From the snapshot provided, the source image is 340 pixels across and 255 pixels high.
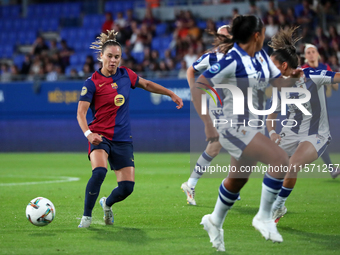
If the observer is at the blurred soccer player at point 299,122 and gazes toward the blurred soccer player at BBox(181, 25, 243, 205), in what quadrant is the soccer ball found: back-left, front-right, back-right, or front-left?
front-left

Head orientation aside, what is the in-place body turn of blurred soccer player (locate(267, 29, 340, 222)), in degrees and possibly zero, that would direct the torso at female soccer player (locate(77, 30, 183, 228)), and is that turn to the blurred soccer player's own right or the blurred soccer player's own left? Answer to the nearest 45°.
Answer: approximately 45° to the blurred soccer player's own right

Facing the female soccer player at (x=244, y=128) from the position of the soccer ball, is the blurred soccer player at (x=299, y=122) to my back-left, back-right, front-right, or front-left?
front-left

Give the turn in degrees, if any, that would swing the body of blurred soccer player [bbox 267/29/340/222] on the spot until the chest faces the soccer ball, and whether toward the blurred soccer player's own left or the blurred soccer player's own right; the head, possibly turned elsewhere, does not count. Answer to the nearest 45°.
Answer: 0° — they already face it

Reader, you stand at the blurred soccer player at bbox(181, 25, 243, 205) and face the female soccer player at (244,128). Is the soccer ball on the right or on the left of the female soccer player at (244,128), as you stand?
right

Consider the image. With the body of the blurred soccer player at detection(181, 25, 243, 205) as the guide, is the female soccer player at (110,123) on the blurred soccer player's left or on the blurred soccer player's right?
on the blurred soccer player's right
